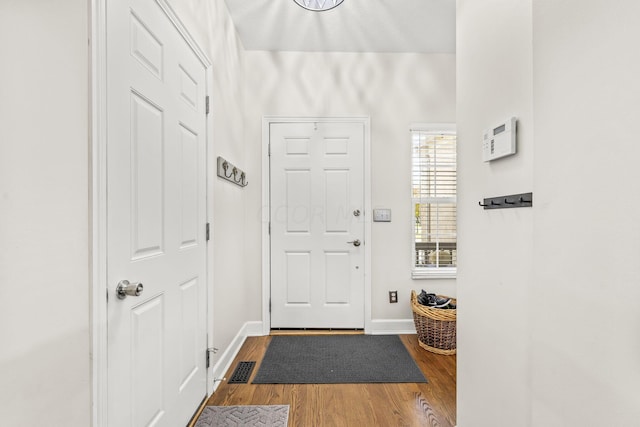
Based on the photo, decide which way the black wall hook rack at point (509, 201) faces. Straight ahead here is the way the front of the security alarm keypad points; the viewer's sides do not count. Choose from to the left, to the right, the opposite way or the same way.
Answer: the same way

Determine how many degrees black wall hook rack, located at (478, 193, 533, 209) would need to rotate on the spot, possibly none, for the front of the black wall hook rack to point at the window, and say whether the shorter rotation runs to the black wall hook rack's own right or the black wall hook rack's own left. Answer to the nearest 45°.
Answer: approximately 135° to the black wall hook rack's own right

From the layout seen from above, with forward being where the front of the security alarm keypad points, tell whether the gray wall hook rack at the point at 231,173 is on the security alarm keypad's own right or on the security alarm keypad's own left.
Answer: on the security alarm keypad's own right

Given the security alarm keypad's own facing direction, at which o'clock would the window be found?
The window is roughly at 4 o'clock from the security alarm keypad.

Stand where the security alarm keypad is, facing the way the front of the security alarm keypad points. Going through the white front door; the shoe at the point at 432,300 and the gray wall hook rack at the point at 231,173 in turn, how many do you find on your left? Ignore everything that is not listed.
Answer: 0

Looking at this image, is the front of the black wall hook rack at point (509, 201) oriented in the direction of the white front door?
no

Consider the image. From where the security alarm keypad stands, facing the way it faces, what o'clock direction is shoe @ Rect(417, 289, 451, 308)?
The shoe is roughly at 4 o'clock from the security alarm keypad.

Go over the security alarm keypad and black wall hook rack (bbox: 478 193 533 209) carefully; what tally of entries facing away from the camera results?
0

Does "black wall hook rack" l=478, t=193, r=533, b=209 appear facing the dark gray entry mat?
no

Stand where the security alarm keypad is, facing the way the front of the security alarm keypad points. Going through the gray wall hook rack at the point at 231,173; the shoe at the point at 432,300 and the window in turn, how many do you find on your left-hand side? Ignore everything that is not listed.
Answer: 0

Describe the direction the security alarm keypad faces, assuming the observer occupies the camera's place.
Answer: facing the viewer and to the left of the viewer

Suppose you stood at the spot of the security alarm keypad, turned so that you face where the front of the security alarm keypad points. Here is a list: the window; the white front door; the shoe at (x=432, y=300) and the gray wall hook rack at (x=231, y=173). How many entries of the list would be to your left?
0

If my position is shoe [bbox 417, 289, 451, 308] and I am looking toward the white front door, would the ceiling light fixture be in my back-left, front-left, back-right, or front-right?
front-left
